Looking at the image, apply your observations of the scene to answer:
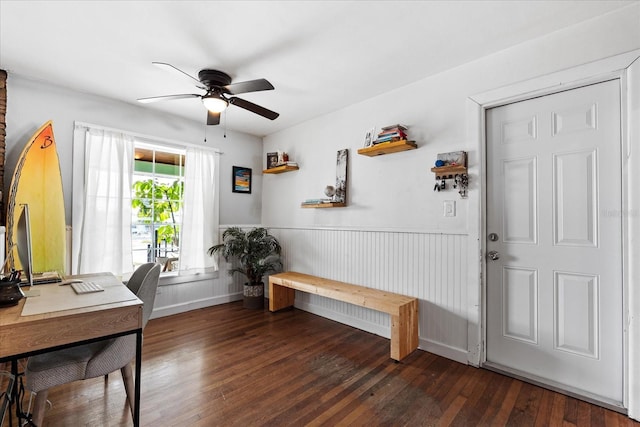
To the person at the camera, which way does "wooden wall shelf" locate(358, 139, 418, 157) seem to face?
facing the viewer and to the left of the viewer

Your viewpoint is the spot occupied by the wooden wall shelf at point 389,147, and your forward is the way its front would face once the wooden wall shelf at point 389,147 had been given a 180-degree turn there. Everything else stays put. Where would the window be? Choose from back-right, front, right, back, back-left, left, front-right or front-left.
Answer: back-left

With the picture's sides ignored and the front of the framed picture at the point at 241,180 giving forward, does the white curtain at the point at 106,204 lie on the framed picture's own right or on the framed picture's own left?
on the framed picture's own right

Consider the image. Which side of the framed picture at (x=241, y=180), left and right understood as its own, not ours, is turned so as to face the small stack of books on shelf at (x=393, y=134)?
front

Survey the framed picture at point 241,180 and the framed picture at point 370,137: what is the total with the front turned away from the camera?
0

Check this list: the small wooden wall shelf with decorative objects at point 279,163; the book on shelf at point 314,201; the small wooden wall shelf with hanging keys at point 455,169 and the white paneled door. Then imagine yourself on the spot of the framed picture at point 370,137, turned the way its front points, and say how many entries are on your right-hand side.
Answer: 2

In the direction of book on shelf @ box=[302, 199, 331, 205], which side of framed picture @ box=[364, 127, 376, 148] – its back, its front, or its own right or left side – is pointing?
right

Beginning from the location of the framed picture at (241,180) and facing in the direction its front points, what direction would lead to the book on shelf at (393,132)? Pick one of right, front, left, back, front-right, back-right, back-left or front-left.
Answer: front

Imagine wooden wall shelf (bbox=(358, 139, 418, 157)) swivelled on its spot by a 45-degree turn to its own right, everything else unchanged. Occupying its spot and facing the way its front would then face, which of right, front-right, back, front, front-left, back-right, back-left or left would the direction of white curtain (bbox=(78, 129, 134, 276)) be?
front

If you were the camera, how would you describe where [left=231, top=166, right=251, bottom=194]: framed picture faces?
facing the viewer and to the right of the viewer

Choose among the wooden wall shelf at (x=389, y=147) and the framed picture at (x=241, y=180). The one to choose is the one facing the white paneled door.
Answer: the framed picture

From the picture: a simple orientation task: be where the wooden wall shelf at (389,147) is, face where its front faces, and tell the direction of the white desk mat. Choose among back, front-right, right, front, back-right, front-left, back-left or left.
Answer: front

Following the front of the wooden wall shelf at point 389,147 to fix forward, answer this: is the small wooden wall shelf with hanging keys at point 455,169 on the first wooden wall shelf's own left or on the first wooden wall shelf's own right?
on the first wooden wall shelf's own left

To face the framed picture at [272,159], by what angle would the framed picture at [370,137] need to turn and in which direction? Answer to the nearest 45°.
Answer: approximately 90° to its right

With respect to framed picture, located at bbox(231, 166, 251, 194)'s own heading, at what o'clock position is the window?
The window is roughly at 4 o'clock from the framed picture.

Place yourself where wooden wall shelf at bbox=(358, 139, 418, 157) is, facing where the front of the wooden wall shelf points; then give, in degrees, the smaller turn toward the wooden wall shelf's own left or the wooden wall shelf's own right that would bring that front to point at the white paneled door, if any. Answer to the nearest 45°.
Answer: approximately 135° to the wooden wall shelf's own left
